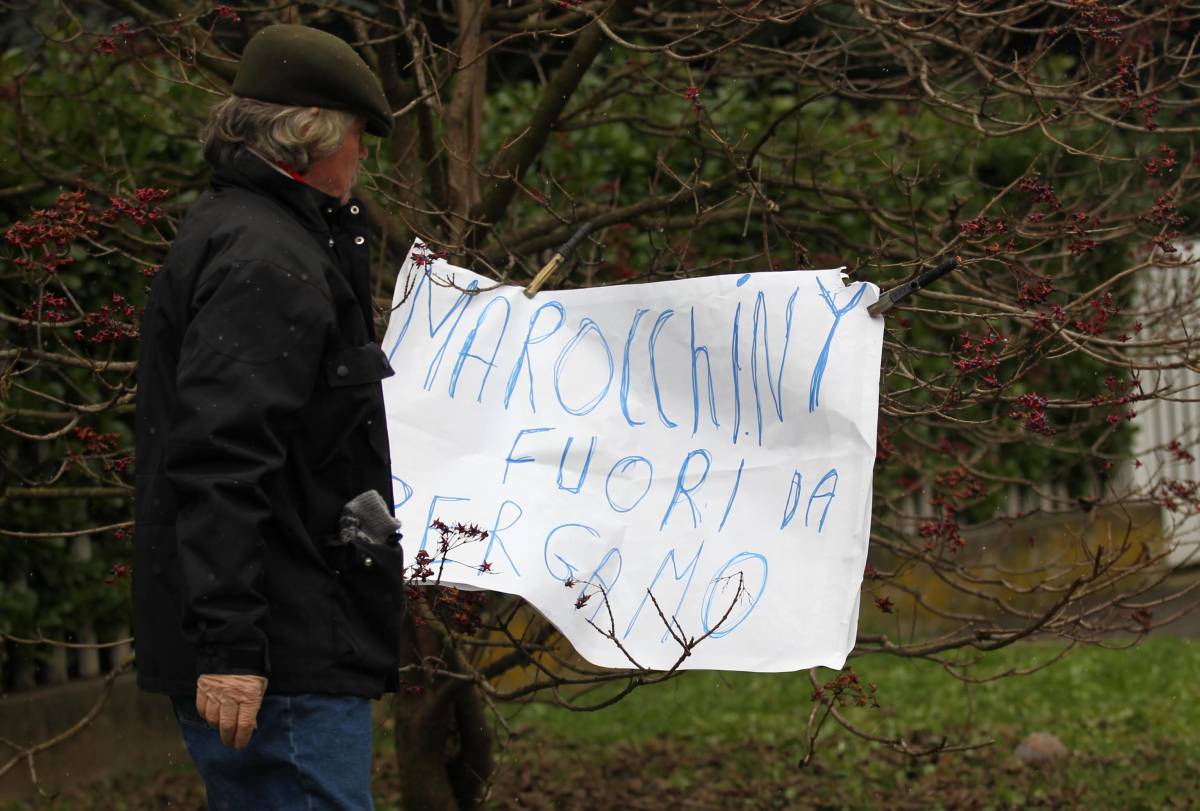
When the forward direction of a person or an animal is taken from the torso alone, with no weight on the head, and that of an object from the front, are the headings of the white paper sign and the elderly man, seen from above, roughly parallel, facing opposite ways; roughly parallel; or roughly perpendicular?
roughly perpendicular

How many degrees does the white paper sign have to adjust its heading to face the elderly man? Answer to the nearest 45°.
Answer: approximately 45° to its right

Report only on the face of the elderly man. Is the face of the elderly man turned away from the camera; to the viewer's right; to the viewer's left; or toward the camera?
to the viewer's right

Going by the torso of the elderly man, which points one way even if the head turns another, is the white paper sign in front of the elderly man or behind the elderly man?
in front

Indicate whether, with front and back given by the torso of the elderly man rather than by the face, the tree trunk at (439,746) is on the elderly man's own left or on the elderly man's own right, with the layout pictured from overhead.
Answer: on the elderly man's own left

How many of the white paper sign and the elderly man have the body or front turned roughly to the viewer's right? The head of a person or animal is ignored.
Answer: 1

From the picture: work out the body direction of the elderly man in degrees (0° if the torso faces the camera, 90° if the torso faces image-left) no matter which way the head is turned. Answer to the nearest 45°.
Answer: approximately 270°
